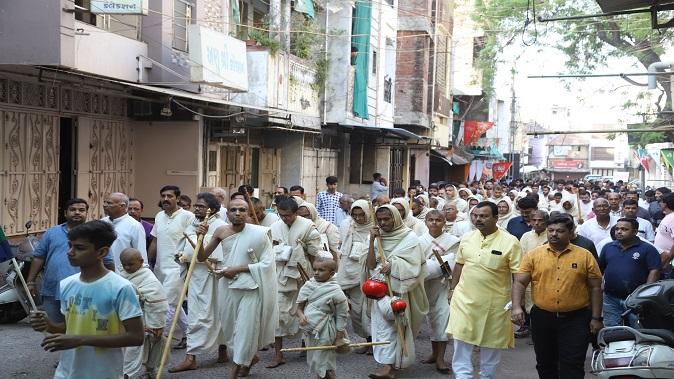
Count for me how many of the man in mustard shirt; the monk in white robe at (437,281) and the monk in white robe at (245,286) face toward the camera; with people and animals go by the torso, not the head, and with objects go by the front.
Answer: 3

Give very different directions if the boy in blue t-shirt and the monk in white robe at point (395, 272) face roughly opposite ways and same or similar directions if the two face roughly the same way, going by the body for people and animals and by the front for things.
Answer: same or similar directions

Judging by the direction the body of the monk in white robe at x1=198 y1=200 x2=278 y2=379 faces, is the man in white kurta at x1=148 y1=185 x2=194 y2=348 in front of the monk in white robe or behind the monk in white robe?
behind

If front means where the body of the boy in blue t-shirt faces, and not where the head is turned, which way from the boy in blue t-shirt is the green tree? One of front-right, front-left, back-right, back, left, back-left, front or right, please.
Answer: back

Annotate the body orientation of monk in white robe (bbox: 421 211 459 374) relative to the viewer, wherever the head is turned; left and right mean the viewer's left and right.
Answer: facing the viewer

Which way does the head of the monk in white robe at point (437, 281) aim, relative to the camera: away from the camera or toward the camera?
toward the camera

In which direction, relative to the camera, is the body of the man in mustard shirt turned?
toward the camera

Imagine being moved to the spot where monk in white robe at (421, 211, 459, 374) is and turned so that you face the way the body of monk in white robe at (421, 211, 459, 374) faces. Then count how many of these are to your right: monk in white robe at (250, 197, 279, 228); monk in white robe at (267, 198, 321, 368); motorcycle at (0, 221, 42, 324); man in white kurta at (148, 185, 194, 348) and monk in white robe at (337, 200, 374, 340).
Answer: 5

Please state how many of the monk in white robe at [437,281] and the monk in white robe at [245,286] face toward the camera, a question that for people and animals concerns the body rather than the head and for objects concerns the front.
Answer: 2

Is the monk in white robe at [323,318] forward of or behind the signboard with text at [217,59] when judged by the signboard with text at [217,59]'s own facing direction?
forward

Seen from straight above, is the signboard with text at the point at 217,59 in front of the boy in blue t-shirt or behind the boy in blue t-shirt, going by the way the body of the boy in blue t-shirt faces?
behind

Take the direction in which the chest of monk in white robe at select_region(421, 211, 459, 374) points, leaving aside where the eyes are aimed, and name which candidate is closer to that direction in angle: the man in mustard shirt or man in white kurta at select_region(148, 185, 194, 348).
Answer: the man in mustard shirt

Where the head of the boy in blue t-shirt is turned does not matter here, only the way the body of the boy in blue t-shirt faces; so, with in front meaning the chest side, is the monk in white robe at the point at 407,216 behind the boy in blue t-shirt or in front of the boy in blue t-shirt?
behind
